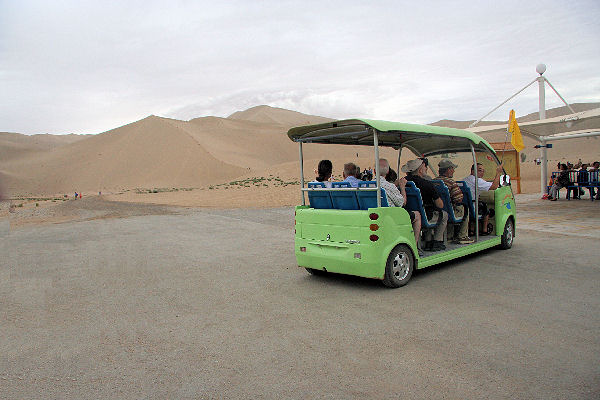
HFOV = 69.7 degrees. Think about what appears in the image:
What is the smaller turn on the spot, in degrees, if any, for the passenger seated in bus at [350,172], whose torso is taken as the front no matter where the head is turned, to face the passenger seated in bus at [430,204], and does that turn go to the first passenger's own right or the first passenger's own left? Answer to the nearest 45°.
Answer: approximately 45° to the first passenger's own right

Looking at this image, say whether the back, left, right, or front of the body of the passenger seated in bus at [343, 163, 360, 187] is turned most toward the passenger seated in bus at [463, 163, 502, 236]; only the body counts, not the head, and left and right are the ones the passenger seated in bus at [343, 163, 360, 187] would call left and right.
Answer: front

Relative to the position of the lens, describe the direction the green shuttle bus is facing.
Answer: facing away from the viewer and to the right of the viewer

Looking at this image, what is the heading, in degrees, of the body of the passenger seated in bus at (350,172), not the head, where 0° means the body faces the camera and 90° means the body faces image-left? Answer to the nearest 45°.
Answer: approximately 225°

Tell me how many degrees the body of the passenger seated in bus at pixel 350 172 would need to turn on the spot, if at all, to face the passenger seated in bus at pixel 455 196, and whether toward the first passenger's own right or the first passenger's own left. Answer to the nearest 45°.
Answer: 0° — they already face them

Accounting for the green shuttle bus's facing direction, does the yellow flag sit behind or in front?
in front

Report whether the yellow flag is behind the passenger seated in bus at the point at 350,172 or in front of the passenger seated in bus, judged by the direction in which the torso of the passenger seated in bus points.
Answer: in front
